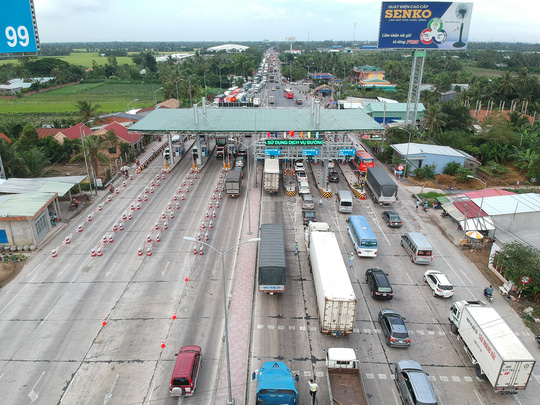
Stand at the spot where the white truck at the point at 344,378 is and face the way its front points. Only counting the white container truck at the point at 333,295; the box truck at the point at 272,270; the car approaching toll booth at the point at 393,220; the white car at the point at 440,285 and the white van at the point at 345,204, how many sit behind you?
0

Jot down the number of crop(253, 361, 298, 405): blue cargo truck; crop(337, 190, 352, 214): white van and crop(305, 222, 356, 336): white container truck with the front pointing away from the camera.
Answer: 3

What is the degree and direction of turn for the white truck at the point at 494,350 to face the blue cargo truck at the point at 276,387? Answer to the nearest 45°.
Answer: approximately 90° to its left

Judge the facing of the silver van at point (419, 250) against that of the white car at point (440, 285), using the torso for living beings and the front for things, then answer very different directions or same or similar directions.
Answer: same or similar directions

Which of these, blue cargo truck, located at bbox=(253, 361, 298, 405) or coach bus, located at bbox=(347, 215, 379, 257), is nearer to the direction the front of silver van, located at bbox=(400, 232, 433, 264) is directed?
the coach bus

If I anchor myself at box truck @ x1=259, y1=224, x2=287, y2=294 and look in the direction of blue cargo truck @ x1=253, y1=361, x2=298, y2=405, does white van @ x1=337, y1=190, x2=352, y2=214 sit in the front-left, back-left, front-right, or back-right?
back-left

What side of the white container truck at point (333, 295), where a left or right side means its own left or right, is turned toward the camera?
back

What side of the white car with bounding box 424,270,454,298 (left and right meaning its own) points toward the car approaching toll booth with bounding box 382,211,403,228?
front

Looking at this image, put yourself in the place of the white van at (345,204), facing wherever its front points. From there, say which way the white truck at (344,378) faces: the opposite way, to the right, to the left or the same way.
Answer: the same way

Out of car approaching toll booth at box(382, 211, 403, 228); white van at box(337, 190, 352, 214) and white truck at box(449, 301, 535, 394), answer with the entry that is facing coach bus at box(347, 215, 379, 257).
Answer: the white truck

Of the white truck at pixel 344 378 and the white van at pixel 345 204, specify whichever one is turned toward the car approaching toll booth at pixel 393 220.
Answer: the white truck

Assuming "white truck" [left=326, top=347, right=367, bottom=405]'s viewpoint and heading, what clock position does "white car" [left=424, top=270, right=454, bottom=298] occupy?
The white car is roughly at 1 o'clock from the white truck.

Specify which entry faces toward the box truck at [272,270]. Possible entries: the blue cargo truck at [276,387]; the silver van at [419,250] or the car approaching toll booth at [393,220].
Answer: the blue cargo truck

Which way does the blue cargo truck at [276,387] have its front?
away from the camera

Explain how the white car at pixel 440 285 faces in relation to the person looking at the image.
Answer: facing away from the viewer and to the left of the viewer

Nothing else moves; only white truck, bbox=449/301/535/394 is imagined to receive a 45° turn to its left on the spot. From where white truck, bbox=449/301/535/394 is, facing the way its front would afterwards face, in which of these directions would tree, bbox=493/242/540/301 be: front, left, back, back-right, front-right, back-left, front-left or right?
right

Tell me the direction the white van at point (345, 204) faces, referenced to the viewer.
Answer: facing away from the viewer

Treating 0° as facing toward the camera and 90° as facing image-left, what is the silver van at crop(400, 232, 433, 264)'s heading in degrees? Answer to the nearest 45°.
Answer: approximately 135°

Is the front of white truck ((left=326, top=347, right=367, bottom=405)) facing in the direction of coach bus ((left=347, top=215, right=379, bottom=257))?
yes

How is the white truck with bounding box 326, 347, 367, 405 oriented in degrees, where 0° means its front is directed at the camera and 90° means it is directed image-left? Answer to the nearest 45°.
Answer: approximately 180°

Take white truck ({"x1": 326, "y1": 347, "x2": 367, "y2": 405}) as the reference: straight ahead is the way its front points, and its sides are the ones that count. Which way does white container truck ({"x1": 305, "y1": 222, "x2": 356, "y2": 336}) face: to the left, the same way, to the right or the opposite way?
the same way

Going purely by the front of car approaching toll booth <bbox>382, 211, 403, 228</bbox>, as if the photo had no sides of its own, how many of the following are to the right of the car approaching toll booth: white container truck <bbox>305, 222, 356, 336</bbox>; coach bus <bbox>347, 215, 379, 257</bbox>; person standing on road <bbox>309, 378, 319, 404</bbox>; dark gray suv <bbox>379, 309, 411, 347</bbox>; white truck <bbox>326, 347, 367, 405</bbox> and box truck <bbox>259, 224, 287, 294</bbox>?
0

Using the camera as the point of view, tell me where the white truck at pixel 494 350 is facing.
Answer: facing away from the viewer and to the left of the viewer
